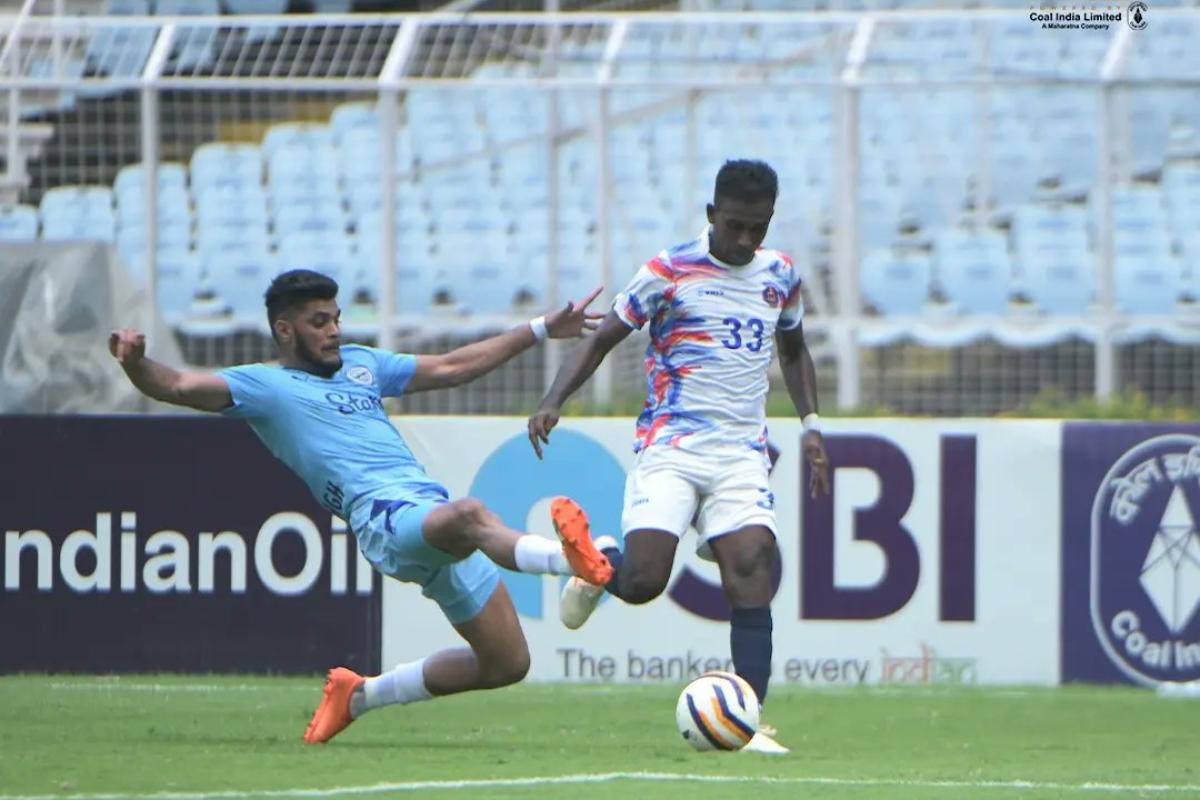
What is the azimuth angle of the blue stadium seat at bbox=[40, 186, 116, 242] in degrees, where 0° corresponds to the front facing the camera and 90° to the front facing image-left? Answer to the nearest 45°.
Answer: approximately 0°

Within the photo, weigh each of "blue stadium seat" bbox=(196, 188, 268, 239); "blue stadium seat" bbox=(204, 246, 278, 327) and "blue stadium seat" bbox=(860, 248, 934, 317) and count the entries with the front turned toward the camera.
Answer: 3

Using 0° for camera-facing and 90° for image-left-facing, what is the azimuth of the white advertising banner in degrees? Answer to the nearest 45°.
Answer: approximately 0°

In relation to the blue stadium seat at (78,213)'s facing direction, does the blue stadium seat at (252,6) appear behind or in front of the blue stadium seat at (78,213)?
behind

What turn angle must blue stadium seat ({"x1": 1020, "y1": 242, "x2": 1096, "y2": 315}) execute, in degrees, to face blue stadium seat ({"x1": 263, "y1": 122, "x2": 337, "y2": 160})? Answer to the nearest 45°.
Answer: approximately 90° to its right

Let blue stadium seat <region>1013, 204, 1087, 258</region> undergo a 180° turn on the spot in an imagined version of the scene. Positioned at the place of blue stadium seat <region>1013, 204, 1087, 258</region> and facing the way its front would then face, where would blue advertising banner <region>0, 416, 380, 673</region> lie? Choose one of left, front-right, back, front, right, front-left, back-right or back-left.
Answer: back-left

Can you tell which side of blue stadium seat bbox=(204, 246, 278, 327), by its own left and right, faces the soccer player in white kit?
front

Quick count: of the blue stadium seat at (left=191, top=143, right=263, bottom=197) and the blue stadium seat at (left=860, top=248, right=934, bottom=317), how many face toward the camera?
2

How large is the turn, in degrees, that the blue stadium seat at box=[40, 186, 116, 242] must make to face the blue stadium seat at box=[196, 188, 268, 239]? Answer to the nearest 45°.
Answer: approximately 90° to its left

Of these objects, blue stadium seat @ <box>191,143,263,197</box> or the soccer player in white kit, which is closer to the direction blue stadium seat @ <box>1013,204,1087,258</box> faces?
the soccer player in white kit
